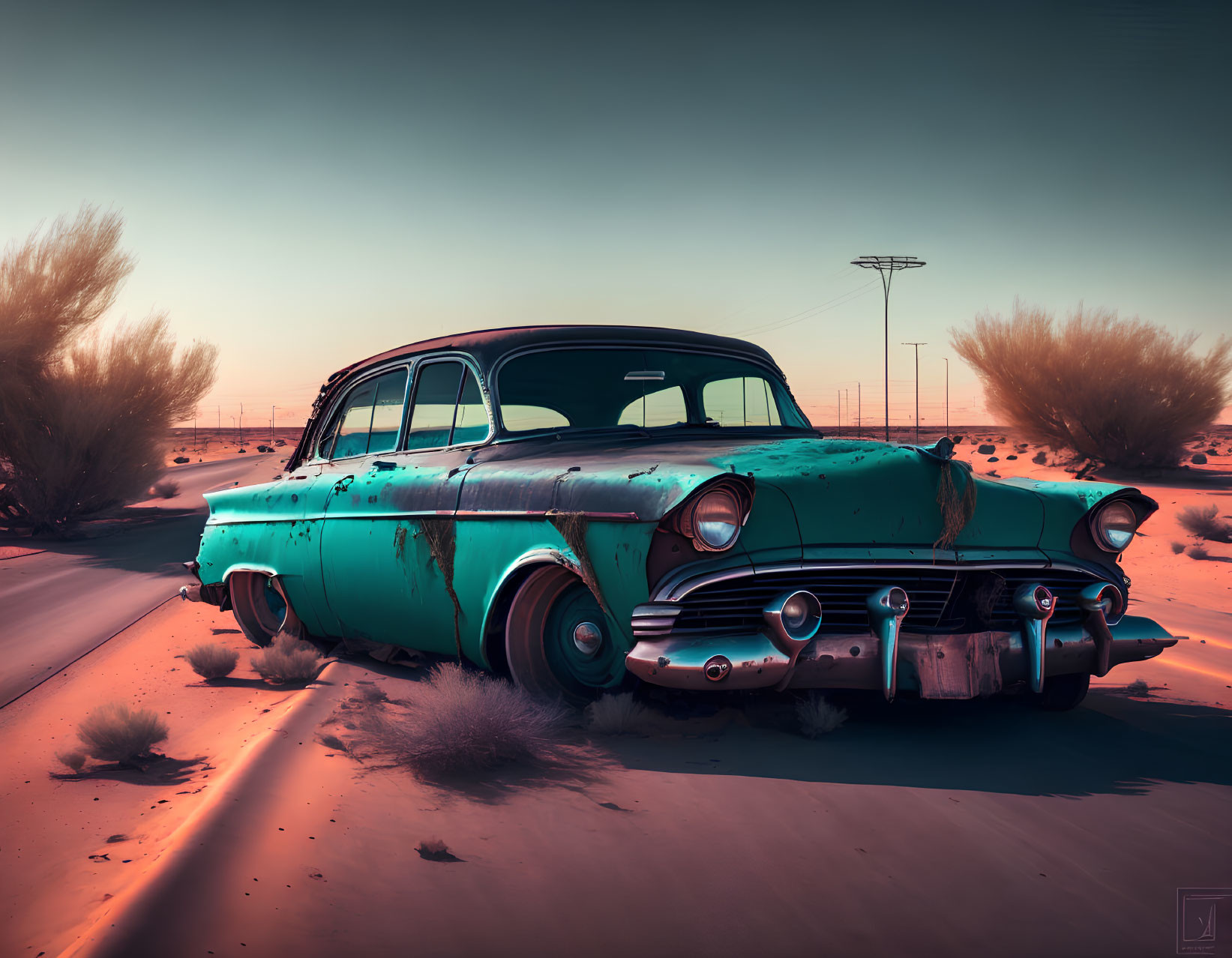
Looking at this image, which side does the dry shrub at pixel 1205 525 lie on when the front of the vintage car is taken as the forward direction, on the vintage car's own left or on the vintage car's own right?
on the vintage car's own left

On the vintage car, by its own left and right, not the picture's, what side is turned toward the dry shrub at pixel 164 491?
back

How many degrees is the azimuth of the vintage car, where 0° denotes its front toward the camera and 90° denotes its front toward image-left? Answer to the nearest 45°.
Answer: approximately 315°

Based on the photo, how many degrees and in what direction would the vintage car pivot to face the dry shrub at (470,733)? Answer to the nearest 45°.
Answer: approximately 90° to its right

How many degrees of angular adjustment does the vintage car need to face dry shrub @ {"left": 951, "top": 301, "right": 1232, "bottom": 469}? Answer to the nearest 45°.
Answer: approximately 90° to its left

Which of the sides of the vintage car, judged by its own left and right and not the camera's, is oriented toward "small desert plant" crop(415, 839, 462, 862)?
right

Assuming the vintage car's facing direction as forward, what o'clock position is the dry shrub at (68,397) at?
The dry shrub is roughly at 6 o'clock from the vintage car.

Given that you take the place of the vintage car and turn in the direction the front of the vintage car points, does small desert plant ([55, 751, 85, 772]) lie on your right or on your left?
on your right

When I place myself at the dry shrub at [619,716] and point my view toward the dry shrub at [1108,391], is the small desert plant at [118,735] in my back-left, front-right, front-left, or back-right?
back-left
